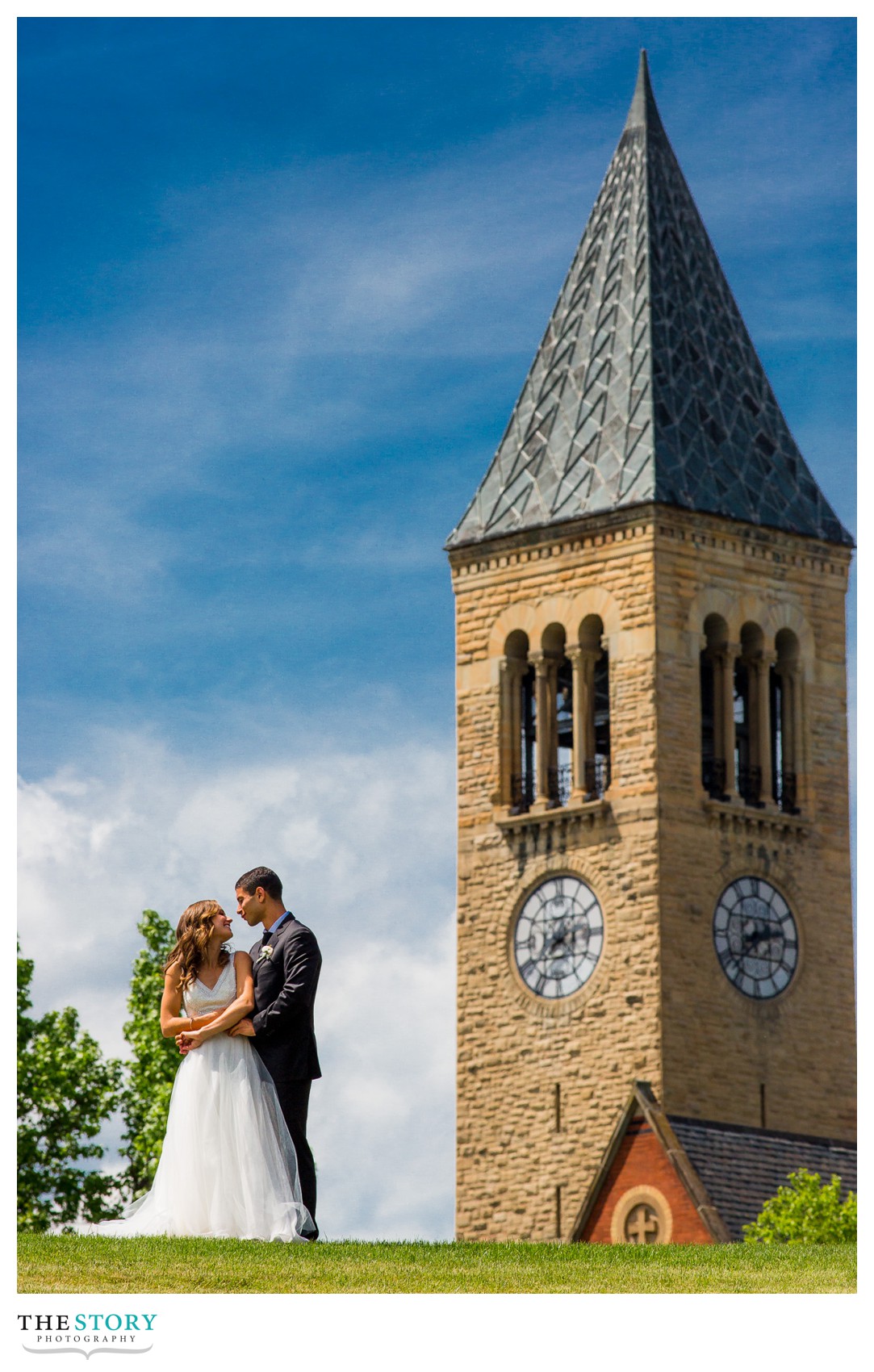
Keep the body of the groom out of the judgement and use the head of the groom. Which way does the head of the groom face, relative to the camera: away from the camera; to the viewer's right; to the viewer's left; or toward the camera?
to the viewer's left

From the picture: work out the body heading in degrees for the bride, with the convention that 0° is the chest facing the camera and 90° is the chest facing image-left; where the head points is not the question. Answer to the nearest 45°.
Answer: approximately 0°

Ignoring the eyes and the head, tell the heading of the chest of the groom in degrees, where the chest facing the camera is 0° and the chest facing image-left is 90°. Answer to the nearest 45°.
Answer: approximately 90°

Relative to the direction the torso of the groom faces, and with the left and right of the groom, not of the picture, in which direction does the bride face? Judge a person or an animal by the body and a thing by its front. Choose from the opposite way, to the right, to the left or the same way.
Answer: to the left

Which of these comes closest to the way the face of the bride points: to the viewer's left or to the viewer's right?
to the viewer's right
